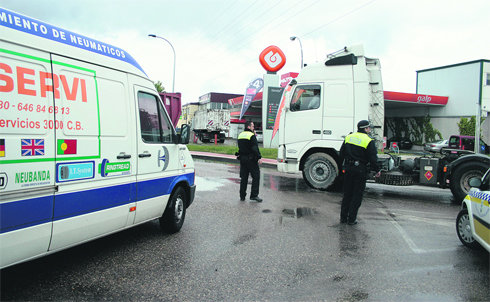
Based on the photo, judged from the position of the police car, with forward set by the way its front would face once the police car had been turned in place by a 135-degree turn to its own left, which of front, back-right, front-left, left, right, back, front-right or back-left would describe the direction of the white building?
back

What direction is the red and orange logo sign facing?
toward the camera

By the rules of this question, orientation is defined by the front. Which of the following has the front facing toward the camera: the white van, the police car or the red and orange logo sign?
the red and orange logo sign

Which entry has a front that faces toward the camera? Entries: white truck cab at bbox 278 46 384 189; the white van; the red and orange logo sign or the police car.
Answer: the red and orange logo sign

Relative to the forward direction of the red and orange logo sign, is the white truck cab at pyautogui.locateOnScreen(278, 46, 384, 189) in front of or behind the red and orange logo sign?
in front

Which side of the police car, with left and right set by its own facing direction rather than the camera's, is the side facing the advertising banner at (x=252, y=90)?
front

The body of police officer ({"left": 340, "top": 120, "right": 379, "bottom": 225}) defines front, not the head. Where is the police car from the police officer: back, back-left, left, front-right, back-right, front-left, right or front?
right

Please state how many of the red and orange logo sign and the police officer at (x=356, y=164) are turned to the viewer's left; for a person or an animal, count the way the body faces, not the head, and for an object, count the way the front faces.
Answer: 0

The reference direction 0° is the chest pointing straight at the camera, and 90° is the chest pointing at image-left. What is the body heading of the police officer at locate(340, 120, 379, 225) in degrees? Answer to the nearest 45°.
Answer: approximately 225°

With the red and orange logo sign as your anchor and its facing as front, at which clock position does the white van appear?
The white van is roughly at 12 o'clock from the red and orange logo sign.

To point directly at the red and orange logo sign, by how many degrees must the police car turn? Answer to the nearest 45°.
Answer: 0° — it already faces it

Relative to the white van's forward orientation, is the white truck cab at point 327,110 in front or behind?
in front
